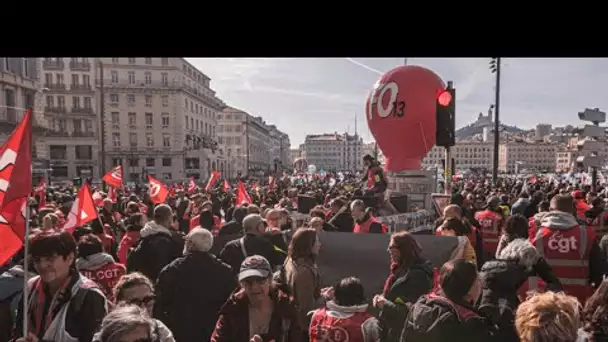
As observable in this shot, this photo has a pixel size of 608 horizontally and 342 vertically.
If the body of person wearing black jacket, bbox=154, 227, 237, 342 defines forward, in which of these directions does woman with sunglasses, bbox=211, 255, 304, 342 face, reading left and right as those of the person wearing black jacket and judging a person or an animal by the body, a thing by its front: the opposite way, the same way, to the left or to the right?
the opposite way

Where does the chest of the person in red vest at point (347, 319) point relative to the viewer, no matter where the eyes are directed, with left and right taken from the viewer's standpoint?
facing away from the viewer

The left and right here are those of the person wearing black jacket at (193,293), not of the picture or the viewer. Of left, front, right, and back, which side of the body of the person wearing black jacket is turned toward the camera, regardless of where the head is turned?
back

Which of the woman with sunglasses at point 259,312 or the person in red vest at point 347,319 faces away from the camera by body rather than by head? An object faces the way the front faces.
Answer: the person in red vest

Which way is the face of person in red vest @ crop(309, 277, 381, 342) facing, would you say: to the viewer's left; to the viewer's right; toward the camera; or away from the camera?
away from the camera

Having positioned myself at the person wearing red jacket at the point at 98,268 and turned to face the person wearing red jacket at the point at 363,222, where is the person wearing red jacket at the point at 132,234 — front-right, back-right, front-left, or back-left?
front-left

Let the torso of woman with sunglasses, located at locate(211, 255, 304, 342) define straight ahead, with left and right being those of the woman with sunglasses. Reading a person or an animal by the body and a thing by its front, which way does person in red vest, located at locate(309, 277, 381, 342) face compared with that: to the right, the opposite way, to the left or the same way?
the opposite way

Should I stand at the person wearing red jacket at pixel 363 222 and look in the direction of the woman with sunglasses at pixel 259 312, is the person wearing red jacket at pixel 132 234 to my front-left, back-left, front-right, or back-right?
front-right

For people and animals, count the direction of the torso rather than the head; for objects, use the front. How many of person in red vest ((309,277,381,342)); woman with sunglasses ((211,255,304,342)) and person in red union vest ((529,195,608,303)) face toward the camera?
1

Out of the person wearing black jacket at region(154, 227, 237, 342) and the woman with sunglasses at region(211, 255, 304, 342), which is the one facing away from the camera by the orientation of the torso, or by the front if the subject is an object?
the person wearing black jacket

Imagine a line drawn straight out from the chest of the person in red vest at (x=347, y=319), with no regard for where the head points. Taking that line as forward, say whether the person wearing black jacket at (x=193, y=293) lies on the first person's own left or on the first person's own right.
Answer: on the first person's own left

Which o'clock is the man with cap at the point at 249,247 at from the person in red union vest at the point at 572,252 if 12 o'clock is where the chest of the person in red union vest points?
The man with cap is roughly at 8 o'clock from the person in red union vest.

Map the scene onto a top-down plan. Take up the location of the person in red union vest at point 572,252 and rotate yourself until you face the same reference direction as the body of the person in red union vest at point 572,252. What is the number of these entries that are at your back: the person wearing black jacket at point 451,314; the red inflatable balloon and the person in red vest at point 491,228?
1

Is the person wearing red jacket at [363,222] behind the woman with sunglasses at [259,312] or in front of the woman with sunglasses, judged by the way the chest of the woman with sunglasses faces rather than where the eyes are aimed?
behind

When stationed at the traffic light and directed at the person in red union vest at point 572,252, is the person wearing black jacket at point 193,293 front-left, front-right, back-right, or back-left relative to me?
front-right

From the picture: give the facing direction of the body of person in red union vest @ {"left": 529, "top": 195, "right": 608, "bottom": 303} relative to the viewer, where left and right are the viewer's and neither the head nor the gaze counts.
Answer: facing away from the viewer

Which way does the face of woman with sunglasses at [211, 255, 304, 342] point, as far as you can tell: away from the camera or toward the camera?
toward the camera

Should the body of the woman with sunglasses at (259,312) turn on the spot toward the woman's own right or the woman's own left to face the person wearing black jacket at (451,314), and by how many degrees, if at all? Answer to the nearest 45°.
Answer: approximately 45° to the woman's own left

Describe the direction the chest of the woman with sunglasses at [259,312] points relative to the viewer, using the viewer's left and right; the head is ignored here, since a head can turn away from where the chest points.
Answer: facing the viewer
